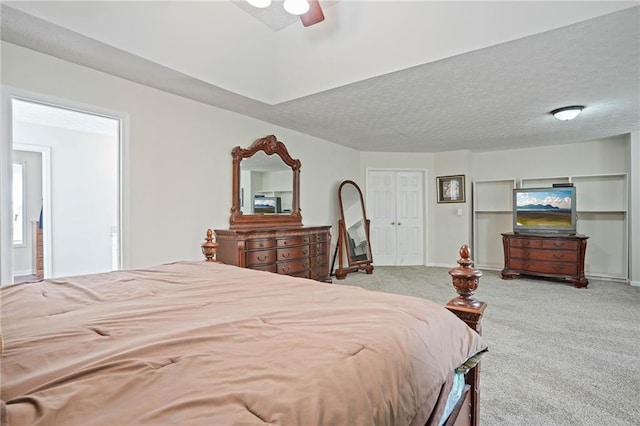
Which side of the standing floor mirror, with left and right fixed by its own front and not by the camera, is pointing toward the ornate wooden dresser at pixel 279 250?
right

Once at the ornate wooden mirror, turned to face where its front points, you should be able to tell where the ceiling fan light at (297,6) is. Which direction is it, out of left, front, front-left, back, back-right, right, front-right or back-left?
front-right

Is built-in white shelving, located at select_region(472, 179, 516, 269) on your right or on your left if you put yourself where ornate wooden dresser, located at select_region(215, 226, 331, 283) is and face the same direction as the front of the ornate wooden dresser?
on your left

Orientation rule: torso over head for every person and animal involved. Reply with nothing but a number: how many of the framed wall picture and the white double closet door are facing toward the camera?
2

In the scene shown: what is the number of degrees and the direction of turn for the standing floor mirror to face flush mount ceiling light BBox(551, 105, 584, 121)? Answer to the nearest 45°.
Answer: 0° — it already faces it

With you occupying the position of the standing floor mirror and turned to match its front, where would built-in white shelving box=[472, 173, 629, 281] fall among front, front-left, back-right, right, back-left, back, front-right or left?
front-left

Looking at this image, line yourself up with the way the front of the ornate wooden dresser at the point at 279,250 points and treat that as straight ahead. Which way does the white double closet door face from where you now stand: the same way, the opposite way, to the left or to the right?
to the right

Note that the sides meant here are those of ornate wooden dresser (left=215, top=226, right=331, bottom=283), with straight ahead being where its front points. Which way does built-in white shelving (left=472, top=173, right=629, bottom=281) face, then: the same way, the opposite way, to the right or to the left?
to the right

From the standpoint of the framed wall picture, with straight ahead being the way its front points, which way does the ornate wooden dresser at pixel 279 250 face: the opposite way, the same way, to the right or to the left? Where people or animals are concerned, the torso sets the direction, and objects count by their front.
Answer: to the left

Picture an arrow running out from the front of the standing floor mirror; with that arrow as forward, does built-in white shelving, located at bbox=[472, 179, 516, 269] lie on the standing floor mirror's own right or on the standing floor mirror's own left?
on the standing floor mirror's own left

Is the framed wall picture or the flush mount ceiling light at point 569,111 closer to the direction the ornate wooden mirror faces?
the flush mount ceiling light

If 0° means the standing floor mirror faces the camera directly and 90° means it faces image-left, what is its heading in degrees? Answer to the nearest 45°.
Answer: approximately 315°
